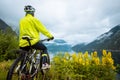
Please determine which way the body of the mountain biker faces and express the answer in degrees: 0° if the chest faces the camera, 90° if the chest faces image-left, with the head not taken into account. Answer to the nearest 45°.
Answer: approximately 225°
